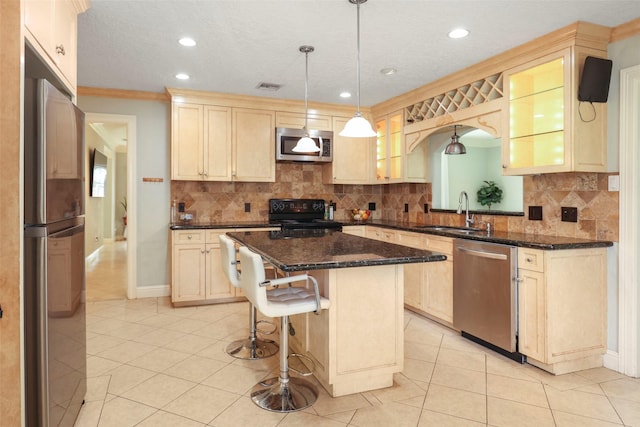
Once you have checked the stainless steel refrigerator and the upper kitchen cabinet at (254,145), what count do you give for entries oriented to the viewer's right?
1

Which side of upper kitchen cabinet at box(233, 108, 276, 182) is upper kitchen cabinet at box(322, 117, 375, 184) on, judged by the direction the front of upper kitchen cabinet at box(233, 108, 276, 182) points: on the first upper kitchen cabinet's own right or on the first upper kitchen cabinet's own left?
on the first upper kitchen cabinet's own left

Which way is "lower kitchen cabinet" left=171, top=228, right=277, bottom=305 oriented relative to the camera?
toward the camera

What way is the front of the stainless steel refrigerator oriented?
to the viewer's right

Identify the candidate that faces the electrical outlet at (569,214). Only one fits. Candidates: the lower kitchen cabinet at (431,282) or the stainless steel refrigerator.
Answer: the stainless steel refrigerator

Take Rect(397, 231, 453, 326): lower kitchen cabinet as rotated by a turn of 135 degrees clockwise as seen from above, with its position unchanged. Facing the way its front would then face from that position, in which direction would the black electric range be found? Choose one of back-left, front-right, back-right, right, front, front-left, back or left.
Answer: front-left

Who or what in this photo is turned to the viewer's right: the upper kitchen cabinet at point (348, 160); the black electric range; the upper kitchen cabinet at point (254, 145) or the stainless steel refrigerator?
the stainless steel refrigerator

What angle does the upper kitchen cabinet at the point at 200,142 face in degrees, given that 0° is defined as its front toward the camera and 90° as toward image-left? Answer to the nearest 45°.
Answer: approximately 0°

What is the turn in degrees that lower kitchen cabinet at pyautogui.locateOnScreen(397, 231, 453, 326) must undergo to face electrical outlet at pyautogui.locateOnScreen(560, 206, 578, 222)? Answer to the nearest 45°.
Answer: approximately 90° to its left

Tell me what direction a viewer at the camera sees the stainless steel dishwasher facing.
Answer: facing the viewer and to the left of the viewer

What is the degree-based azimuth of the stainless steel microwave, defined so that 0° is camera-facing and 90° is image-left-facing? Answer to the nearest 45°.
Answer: approximately 0°

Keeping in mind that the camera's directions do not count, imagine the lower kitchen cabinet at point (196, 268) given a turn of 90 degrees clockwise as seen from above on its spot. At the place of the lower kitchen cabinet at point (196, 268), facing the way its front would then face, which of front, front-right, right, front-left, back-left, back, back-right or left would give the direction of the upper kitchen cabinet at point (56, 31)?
left

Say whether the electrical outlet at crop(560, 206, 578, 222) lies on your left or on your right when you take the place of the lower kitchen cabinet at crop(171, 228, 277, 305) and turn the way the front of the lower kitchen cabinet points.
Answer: on your left

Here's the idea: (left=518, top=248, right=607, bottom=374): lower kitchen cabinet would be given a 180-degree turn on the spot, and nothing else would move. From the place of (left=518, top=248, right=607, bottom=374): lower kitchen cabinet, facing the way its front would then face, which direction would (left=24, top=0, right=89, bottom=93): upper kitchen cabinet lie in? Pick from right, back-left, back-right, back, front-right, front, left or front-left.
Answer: back
